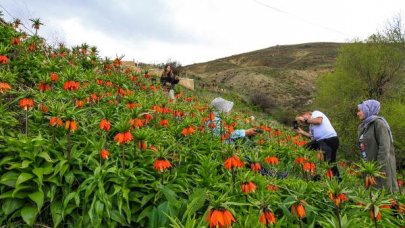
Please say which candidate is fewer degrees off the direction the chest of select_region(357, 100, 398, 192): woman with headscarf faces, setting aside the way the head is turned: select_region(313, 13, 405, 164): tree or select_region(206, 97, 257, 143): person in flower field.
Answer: the person in flower field

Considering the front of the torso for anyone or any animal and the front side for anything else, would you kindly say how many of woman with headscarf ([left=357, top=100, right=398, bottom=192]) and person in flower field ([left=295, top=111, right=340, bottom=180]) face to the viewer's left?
2

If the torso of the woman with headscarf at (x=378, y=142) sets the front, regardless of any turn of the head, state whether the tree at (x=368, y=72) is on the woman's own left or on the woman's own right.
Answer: on the woman's own right

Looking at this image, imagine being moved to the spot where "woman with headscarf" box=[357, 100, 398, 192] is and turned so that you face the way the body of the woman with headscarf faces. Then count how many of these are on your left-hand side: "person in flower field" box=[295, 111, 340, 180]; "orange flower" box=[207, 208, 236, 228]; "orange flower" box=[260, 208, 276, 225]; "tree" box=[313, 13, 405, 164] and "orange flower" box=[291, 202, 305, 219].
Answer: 3

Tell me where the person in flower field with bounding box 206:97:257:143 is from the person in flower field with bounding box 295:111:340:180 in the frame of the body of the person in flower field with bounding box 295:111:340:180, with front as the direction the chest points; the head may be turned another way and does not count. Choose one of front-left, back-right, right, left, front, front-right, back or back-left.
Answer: front-left

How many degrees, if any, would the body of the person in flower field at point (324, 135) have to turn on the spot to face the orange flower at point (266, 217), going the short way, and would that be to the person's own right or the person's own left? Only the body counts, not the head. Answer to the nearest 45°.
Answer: approximately 90° to the person's own left

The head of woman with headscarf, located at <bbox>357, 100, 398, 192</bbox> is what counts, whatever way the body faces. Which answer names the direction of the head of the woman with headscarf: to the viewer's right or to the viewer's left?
to the viewer's left

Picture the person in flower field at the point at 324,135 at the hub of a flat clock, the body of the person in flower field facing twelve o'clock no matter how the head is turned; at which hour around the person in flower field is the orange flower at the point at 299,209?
The orange flower is roughly at 9 o'clock from the person in flower field.

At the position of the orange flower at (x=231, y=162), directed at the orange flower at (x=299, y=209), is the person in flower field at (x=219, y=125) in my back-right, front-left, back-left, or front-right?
back-left

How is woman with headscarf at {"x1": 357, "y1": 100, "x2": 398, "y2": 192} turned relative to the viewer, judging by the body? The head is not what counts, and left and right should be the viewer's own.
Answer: facing to the left of the viewer

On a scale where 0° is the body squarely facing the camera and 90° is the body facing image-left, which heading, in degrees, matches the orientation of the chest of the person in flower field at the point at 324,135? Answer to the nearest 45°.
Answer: approximately 90°
